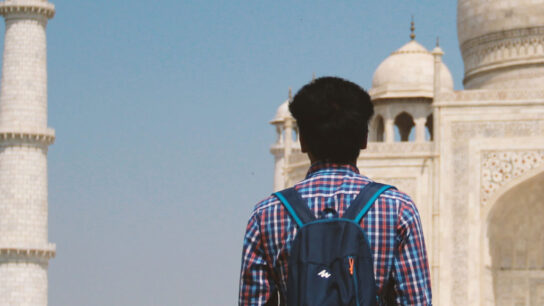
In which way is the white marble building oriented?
toward the camera

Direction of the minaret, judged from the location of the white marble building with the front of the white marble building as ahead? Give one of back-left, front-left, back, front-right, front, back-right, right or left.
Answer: right
